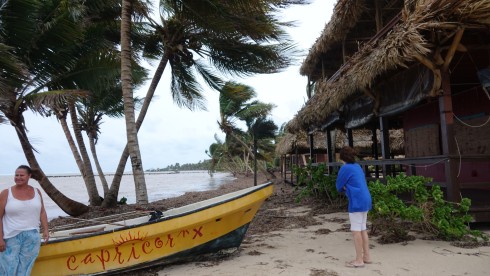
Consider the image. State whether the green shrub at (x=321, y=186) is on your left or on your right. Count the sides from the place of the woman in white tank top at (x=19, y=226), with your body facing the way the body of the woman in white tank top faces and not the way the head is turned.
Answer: on your left

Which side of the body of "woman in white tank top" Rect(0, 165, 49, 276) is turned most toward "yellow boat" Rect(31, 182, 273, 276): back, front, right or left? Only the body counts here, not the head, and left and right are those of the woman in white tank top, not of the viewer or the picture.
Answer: left

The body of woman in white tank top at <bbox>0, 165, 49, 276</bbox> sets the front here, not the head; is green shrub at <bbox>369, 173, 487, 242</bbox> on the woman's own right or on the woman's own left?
on the woman's own left

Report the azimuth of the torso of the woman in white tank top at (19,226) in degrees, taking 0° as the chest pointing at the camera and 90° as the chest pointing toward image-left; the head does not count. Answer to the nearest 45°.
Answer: approximately 0°

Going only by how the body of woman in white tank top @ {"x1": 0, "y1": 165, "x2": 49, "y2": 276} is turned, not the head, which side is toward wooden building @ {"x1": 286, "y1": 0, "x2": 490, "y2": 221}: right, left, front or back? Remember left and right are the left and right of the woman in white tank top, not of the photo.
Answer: left

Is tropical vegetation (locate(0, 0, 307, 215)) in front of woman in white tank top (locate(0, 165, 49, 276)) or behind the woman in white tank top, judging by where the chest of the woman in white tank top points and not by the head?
behind

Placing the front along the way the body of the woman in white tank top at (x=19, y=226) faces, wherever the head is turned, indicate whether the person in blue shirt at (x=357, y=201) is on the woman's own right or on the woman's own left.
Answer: on the woman's own left

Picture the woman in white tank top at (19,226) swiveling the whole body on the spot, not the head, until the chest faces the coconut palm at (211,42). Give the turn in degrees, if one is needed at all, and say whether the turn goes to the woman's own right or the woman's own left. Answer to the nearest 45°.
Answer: approximately 135° to the woman's own left
